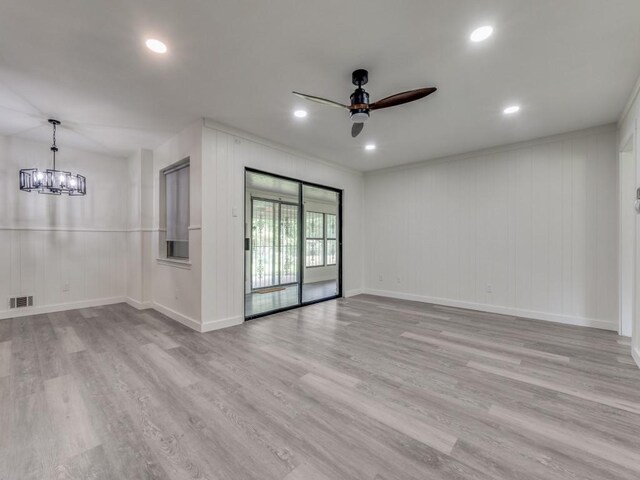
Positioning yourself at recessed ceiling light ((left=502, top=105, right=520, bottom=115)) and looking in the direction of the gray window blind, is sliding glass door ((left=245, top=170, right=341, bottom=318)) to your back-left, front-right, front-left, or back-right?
front-right

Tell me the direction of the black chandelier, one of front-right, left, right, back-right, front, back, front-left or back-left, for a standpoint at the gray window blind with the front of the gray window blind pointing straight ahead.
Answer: front-right

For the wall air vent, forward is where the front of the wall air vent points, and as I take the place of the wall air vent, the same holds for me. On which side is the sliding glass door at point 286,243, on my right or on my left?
on my left

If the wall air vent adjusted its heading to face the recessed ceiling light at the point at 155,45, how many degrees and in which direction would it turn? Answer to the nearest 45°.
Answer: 0° — it already faces it

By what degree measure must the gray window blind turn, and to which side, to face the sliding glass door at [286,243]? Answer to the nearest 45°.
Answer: approximately 180°

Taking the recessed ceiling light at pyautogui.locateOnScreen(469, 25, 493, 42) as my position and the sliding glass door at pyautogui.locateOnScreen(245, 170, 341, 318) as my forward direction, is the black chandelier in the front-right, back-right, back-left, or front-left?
front-left

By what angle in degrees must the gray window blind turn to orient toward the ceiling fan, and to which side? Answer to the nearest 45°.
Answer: approximately 90° to its left

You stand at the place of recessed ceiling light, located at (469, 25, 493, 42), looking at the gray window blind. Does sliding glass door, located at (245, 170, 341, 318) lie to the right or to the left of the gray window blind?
right

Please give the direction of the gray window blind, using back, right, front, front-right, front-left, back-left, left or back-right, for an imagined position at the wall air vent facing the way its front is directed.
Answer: front-left

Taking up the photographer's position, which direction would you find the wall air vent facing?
facing the viewer

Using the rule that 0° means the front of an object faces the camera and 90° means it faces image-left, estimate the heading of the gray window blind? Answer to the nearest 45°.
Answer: approximately 45°

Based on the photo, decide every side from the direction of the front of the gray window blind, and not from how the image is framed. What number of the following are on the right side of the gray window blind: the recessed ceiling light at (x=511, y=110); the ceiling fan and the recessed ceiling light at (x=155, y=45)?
0

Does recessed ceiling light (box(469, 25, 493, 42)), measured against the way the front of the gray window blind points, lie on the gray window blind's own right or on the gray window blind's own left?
on the gray window blind's own left
